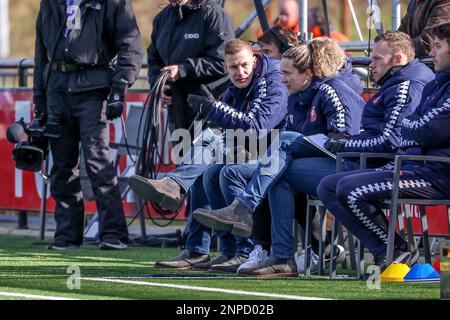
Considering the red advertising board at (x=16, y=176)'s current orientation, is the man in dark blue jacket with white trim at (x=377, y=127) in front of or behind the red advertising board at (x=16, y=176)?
in front

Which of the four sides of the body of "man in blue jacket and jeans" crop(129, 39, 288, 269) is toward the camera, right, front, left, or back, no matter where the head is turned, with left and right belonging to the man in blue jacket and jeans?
left

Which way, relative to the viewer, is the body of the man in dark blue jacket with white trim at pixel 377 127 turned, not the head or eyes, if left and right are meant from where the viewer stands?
facing to the left of the viewer

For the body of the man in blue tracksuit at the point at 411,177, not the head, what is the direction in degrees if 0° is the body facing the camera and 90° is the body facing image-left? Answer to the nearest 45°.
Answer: approximately 90°

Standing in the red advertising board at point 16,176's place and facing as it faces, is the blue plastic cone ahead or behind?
ahead

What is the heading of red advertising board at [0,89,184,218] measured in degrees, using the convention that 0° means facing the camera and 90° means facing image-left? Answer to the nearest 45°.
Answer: approximately 0°

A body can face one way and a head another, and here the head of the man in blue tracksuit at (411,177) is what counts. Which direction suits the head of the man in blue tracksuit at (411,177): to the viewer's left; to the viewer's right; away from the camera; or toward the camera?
to the viewer's left

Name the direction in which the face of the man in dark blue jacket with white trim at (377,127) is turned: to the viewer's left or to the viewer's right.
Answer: to the viewer's left

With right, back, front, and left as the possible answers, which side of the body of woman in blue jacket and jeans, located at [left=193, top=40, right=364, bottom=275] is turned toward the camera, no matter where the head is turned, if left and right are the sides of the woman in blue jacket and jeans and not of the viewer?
left
